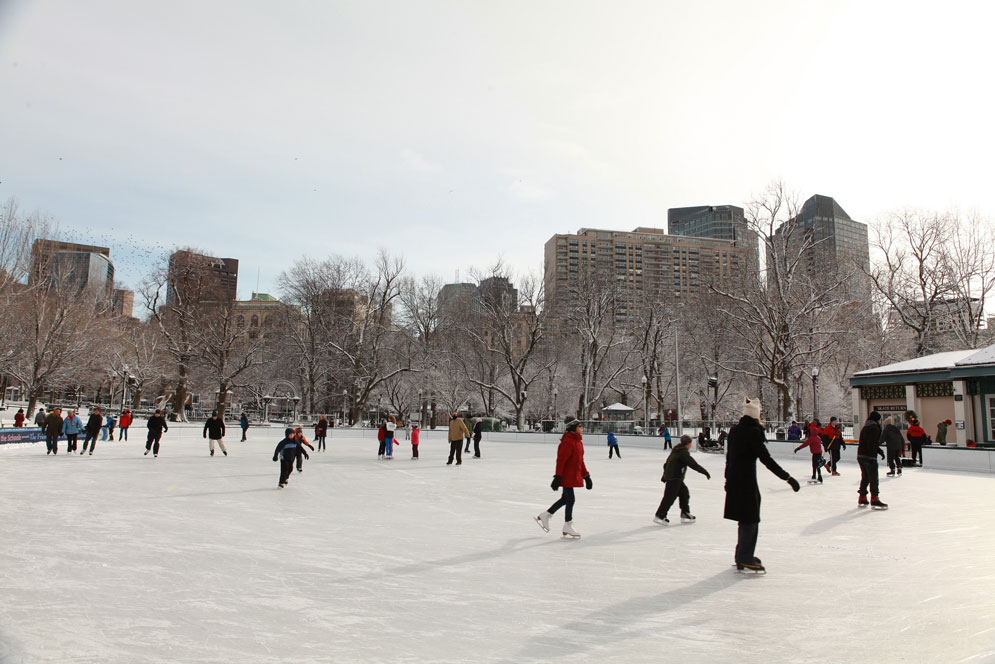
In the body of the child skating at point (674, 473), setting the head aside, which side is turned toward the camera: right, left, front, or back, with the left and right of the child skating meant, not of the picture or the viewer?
right

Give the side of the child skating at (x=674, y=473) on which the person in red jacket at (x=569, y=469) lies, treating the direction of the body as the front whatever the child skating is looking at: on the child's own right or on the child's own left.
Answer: on the child's own right

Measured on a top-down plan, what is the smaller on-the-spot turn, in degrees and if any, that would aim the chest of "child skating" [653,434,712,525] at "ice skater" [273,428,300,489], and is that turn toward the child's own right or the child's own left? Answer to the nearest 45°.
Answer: approximately 180°

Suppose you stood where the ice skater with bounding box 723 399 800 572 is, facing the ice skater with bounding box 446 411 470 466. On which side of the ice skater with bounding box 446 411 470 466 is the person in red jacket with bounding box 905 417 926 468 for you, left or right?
right

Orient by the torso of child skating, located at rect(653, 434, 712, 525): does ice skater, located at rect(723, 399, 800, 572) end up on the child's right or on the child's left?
on the child's right

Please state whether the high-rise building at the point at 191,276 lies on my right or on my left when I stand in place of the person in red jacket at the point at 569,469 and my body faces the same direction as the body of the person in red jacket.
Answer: on my left

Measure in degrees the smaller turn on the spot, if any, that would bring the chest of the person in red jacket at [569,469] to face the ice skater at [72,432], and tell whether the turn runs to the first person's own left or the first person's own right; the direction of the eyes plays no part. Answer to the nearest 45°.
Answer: approximately 135° to the first person's own left

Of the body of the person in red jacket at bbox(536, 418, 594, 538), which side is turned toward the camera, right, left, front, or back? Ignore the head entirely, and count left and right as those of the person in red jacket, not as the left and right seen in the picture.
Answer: right
